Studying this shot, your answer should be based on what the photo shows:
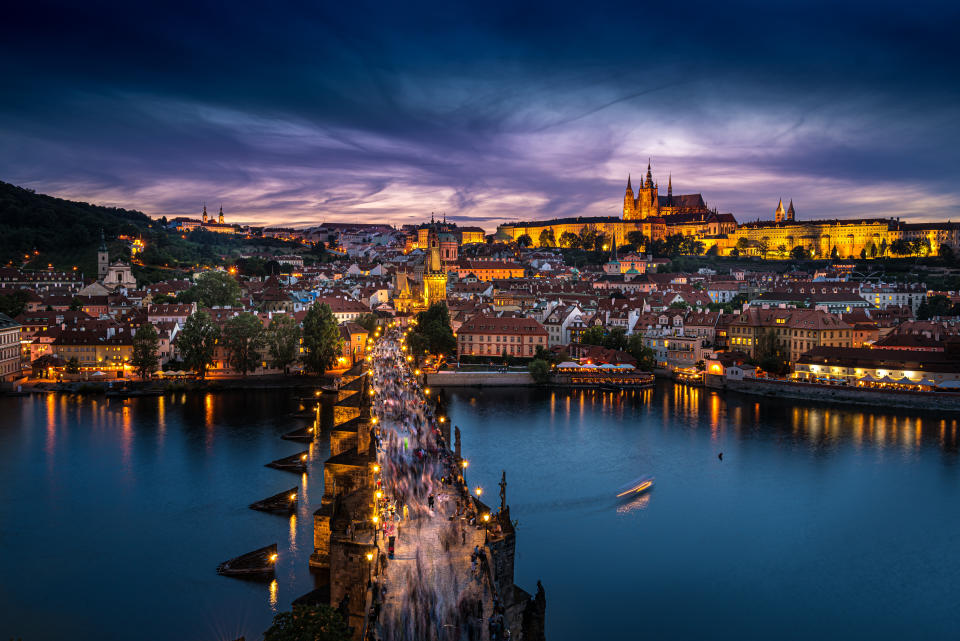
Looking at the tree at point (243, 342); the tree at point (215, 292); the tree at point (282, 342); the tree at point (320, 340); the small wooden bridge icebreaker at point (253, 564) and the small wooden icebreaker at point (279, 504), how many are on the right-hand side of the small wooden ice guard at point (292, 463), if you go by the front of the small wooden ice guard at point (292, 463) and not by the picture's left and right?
4

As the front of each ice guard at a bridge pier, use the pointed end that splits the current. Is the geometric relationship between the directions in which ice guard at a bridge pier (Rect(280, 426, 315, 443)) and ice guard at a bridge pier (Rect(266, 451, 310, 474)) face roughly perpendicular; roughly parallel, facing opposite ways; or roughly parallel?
roughly parallel

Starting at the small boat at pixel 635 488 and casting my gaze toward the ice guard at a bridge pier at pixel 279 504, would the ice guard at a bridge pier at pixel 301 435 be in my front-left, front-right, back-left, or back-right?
front-right

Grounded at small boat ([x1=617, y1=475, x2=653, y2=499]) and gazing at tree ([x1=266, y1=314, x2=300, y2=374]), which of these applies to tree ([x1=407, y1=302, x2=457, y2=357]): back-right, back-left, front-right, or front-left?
front-right

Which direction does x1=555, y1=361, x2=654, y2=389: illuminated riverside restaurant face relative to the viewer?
toward the camera

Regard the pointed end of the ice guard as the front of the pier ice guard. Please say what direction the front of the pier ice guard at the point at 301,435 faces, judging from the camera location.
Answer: facing to the left of the viewer

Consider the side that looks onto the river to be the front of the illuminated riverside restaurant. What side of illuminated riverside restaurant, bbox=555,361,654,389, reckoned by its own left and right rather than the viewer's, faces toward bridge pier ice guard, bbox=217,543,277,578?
front

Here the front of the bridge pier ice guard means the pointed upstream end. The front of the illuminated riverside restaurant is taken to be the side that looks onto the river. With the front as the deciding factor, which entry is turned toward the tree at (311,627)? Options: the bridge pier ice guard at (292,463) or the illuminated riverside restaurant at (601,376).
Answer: the illuminated riverside restaurant

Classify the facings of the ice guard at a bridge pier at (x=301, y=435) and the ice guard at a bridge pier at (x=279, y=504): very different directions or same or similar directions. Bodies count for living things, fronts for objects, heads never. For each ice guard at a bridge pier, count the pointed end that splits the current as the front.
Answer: same or similar directions

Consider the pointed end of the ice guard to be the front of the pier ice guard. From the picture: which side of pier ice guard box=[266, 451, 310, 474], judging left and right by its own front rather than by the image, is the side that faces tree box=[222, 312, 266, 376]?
right

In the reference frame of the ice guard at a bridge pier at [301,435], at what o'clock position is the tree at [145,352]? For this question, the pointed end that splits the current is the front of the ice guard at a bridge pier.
The tree is roughly at 2 o'clock from the ice guard at a bridge pier.

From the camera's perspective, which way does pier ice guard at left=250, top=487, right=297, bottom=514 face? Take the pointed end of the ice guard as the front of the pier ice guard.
to the viewer's left

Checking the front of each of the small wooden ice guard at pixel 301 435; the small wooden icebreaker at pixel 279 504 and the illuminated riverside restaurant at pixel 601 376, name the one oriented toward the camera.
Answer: the illuminated riverside restaurant

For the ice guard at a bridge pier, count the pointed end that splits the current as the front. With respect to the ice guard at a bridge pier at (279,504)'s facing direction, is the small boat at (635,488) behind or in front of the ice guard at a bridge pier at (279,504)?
behind

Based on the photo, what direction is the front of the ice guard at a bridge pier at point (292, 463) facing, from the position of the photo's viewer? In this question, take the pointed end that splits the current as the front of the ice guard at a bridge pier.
facing to the left of the viewer

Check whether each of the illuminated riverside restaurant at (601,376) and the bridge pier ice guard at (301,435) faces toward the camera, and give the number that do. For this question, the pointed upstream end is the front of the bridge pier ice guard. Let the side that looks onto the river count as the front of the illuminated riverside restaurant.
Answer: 1
